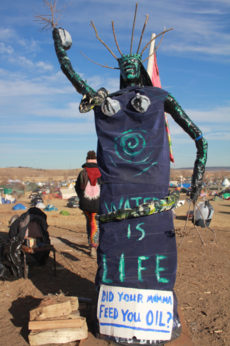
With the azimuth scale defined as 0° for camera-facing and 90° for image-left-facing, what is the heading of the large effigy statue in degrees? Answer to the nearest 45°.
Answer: approximately 0°

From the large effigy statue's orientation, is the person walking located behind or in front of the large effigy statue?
behind
